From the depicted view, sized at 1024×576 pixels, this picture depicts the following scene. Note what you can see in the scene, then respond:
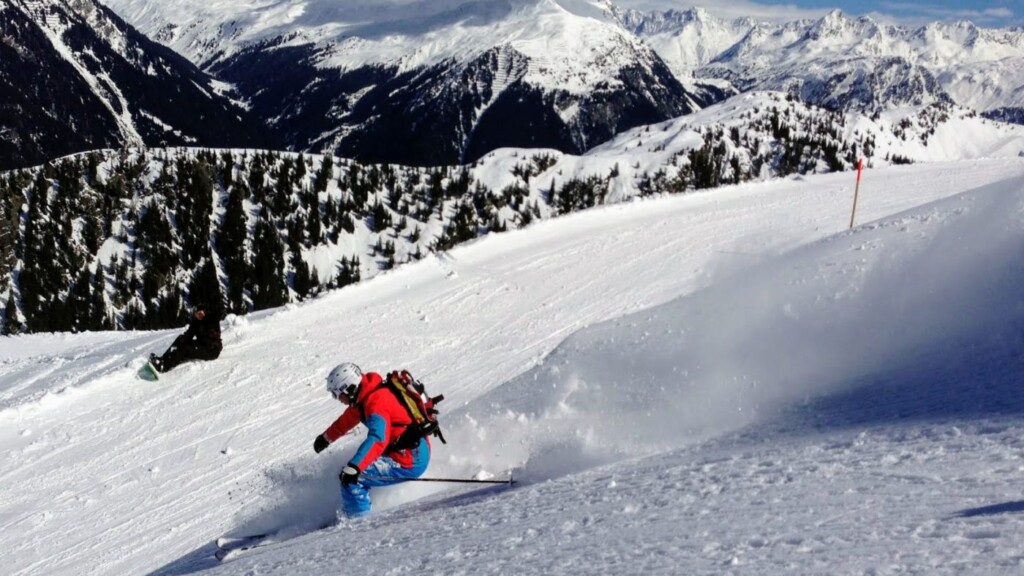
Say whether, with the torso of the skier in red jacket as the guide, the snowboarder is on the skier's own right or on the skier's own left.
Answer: on the skier's own right

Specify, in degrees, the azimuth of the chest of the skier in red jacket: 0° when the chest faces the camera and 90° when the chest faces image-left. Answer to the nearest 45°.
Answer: approximately 90°

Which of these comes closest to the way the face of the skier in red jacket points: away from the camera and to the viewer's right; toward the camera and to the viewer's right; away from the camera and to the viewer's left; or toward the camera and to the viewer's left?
toward the camera and to the viewer's left
